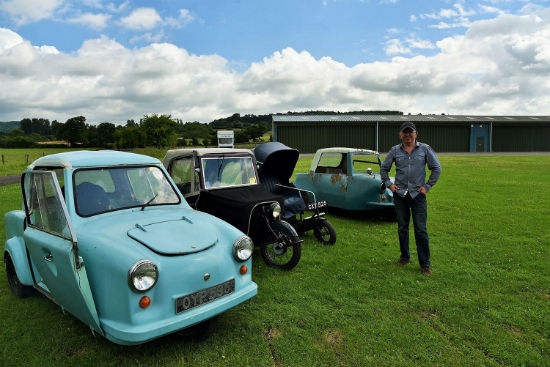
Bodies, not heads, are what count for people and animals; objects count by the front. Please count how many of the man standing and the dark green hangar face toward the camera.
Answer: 2

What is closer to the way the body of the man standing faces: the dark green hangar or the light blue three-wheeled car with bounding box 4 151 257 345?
the light blue three-wheeled car

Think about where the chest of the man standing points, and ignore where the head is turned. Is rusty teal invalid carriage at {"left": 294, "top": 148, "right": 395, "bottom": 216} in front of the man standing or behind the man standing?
behind

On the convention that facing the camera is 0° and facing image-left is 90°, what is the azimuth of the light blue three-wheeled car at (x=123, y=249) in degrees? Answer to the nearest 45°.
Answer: approximately 315°

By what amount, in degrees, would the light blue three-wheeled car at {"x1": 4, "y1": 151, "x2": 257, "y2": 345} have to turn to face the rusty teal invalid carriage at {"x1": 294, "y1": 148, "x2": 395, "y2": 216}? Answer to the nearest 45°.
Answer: approximately 90° to its left

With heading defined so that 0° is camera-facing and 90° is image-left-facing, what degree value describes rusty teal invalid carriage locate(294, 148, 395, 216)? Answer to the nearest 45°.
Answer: approximately 315°

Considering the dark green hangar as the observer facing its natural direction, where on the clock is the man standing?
The man standing is roughly at 12 o'clock from the dark green hangar.

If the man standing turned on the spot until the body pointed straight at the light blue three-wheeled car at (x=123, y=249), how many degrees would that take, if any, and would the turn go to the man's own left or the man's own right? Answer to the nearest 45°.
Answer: approximately 45° to the man's own right

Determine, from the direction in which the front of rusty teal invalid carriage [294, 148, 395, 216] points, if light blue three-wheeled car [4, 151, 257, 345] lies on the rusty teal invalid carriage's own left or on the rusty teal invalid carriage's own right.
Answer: on the rusty teal invalid carriage's own right

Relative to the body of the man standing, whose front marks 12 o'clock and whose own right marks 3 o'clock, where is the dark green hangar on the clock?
The dark green hangar is roughly at 6 o'clock from the man standing.
